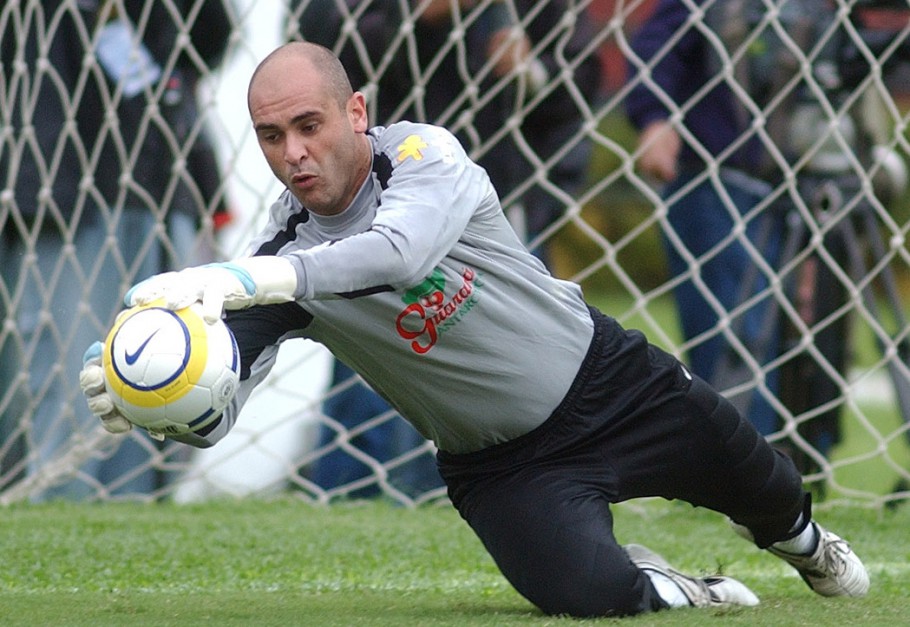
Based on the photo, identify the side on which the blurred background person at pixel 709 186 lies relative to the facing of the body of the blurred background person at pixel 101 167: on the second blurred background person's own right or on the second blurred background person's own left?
on the second blurred background person's own left

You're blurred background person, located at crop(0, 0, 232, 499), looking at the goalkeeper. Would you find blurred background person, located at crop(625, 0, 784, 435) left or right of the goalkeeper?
left

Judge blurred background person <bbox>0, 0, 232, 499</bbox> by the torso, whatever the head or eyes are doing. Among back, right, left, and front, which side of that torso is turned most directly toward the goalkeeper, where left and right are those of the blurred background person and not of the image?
front

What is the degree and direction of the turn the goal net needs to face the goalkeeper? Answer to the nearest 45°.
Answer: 0° — it already faces them

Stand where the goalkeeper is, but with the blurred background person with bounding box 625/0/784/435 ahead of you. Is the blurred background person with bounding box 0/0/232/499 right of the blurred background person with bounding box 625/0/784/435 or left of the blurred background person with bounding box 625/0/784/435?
left

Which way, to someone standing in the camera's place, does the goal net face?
facing the viewer

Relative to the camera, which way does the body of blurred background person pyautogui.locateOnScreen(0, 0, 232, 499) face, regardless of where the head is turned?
toward the camera

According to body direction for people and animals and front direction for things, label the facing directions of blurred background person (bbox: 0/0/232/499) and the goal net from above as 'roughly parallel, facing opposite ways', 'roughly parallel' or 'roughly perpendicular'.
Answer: roughly parallel

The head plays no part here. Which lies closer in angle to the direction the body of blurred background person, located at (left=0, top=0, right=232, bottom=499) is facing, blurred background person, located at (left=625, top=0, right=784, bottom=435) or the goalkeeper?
the goalkeeper
